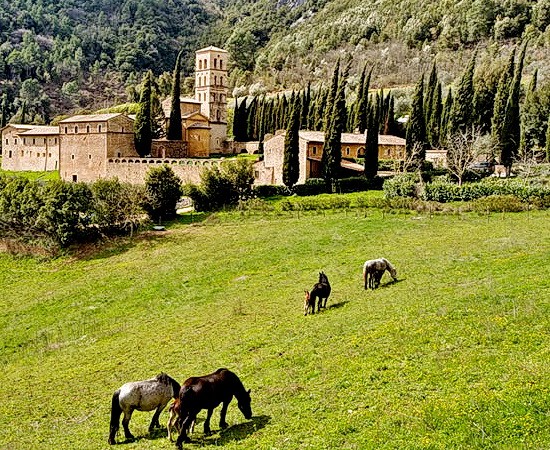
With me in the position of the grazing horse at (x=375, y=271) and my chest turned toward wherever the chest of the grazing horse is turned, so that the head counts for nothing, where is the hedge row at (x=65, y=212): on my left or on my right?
on my left

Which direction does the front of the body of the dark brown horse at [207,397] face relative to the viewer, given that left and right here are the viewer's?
facing away from the viewer and to the right of the viewer

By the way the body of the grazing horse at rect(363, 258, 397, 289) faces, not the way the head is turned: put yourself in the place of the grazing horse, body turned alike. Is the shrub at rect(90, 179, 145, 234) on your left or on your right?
on your left

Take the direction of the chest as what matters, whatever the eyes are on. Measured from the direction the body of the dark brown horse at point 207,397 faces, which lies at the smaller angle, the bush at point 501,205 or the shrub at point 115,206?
the bush

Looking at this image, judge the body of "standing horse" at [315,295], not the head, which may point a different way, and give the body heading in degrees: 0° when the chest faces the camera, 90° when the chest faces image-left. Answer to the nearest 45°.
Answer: approximately 225°

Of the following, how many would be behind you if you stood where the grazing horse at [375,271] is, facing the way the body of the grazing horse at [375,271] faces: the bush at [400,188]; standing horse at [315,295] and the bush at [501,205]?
1

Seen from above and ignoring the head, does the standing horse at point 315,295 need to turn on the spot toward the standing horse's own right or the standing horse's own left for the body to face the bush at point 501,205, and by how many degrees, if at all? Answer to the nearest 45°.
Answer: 0° — it already faces it

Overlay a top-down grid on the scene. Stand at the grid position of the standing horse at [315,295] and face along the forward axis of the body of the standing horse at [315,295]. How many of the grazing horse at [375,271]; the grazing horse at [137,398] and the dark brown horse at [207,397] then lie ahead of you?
1

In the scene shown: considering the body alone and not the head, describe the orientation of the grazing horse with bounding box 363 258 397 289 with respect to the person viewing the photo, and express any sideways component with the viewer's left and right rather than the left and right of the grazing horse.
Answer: facing away from the viewer and to the right of the viewer

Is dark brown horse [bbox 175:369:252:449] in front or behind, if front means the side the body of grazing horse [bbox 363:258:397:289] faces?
behind
